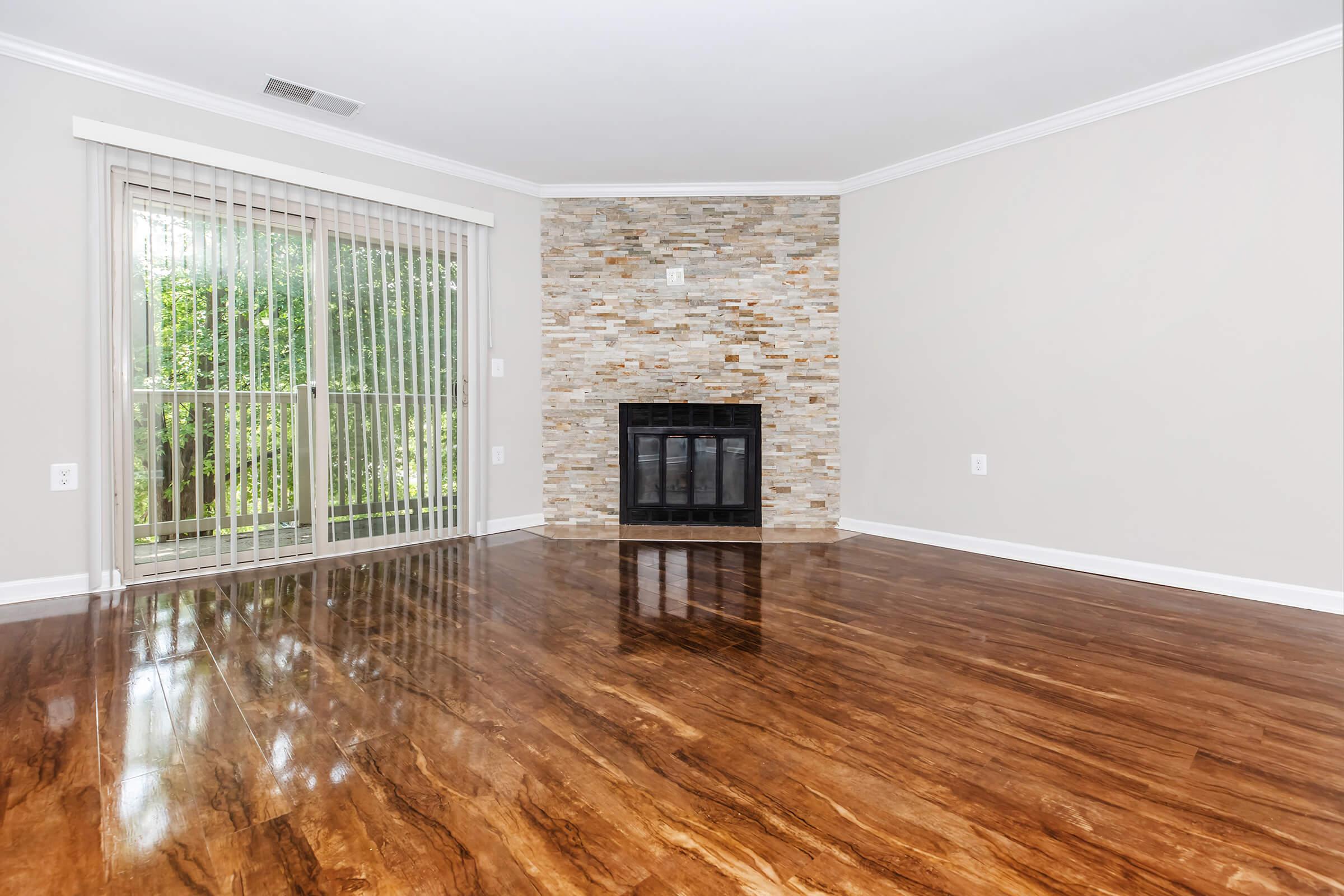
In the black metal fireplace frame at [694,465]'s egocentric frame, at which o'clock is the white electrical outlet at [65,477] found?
The white electrical outlet is roughly at 2 o'clock from the black metal fireplace frame.

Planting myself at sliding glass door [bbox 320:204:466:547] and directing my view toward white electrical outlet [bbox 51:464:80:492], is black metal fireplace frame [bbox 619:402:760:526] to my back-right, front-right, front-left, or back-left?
back-left

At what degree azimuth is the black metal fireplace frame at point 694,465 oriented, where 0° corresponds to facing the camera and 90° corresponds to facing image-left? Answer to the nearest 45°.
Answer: approximately 0°

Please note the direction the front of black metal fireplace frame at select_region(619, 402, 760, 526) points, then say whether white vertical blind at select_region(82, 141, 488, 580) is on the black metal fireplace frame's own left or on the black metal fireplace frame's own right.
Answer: on the black metal fireplace frame's own right

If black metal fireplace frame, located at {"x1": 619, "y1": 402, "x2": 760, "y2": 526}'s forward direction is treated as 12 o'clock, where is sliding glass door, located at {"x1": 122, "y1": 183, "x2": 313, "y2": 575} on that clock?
The sliding glass door is roughly at 2 o'clock from the black metal fireplace frame.

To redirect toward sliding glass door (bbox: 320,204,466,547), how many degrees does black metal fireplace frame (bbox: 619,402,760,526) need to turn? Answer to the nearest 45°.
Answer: approximately 90° to its right
